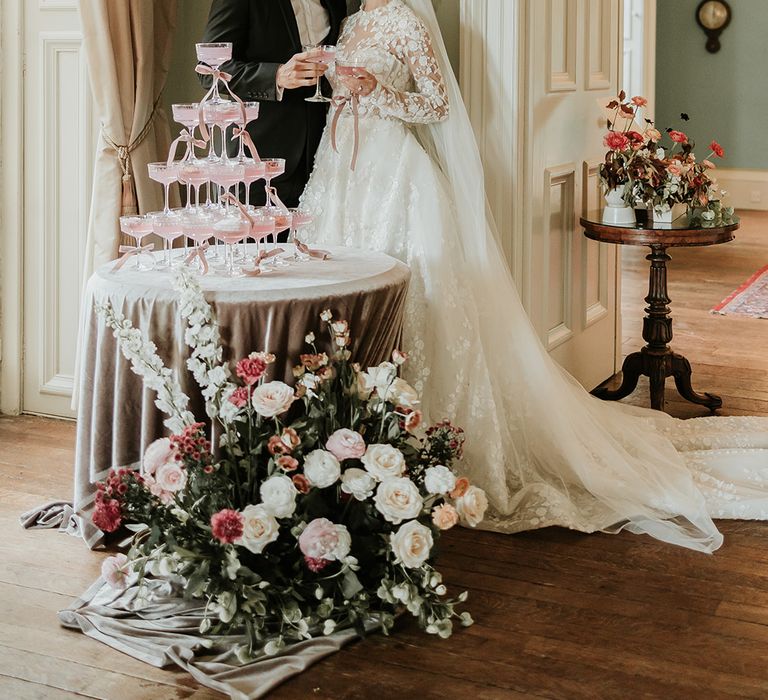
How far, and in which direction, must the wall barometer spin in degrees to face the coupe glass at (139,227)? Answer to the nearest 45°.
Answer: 0° — it already faces it

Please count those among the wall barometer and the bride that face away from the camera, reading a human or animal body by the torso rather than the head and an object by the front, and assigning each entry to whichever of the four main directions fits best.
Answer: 0

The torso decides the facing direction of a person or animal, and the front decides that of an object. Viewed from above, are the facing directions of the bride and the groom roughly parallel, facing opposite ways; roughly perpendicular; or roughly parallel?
roughly perpendicular

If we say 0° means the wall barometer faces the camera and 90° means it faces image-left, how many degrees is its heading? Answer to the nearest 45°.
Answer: approximately 0°

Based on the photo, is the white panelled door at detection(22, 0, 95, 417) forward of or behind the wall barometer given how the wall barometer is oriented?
forward

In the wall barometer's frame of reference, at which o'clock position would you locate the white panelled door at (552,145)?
The white panelled door is roughly at 12 o'clock from the wall barometer.

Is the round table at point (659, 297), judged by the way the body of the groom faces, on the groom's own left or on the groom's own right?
on the groom's own left

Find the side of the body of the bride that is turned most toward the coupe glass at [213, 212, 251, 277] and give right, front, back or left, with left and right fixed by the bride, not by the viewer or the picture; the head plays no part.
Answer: front

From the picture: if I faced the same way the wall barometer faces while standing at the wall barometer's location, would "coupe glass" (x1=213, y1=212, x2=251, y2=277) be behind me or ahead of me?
ahead

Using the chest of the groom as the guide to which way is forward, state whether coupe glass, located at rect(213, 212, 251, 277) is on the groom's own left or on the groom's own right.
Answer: on the groom's own right
